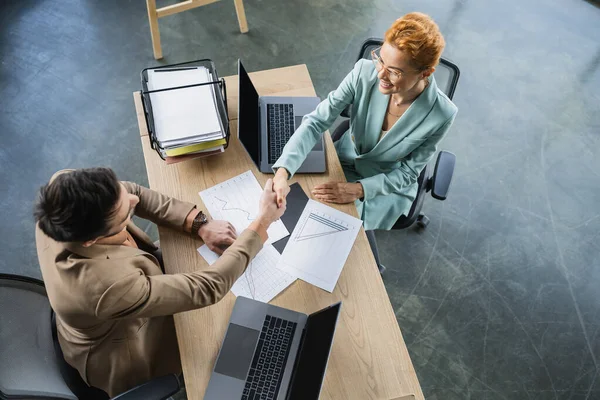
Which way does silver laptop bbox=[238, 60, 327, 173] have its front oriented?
to the viewer's right

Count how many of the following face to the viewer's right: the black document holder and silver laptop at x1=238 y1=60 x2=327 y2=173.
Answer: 1

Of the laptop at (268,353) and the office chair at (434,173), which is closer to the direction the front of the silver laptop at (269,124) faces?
the office chair

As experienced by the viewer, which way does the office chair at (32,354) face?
facing away from the viewer and to the right of the viewer

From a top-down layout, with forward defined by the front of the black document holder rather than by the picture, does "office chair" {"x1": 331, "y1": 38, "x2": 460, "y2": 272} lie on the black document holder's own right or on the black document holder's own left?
on the black document holder's own left

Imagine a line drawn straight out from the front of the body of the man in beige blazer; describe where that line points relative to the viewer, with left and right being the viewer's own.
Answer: facing away from the viewer and to the right of the viewer

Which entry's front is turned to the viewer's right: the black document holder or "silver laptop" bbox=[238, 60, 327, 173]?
the silver laptop

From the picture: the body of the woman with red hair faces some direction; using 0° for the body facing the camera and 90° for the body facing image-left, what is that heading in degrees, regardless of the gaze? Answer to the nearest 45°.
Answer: approximately 45°

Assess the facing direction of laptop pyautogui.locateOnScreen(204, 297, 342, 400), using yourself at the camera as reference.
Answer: facing to the left of the viewer
